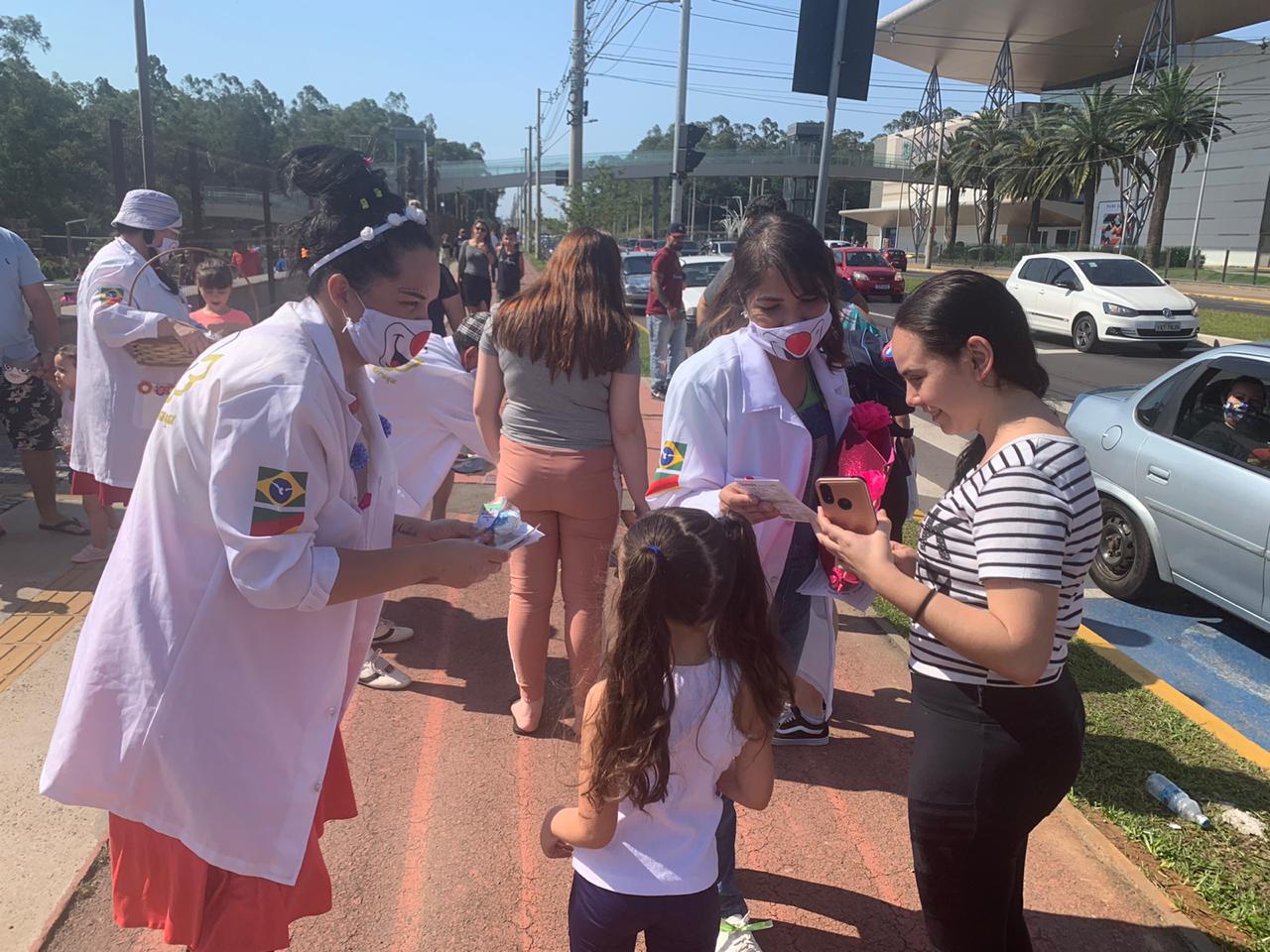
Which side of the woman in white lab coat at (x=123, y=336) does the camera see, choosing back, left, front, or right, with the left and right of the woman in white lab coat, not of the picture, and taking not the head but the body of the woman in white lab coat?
right

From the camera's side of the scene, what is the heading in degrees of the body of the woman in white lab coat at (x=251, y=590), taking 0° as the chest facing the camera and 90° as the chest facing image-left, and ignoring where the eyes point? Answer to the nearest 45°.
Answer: approximately 270°

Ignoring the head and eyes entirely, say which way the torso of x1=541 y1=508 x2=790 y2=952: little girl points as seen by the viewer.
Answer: away from the camera

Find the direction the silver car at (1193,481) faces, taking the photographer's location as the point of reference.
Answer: facing the viewer and to the right of the viewer

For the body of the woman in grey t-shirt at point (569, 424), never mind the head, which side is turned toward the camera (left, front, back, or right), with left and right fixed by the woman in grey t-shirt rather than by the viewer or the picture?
back

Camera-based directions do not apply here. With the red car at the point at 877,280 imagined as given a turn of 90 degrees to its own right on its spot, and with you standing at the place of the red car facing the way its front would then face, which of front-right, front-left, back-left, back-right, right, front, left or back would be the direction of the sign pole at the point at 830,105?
front-left

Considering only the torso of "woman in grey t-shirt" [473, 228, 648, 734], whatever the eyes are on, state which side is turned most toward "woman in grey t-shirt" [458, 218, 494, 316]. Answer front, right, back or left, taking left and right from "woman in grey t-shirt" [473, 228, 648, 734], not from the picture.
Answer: front

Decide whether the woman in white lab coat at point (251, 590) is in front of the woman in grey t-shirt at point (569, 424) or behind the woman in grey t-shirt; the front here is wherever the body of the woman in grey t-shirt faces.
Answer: behind

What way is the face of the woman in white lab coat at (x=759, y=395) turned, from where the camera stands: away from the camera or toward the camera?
toward the camera

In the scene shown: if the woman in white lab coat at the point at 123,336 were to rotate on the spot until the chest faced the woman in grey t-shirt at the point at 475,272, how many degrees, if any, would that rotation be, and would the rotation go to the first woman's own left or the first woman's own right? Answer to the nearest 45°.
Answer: approximately 45° to the first woman's own left

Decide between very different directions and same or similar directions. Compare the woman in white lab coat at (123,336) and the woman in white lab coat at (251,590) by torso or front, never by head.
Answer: same or similar directions

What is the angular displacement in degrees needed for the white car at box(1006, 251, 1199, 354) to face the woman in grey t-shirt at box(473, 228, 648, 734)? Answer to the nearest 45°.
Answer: approximately 45° to its right

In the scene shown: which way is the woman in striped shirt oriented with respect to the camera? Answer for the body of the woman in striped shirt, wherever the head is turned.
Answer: to the viewer's left

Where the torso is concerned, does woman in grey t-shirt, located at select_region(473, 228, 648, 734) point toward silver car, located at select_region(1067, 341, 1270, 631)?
no

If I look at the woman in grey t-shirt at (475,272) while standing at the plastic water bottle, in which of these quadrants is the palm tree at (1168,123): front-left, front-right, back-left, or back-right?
front-right

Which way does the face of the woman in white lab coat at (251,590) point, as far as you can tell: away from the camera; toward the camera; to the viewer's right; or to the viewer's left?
to the viewer's right
